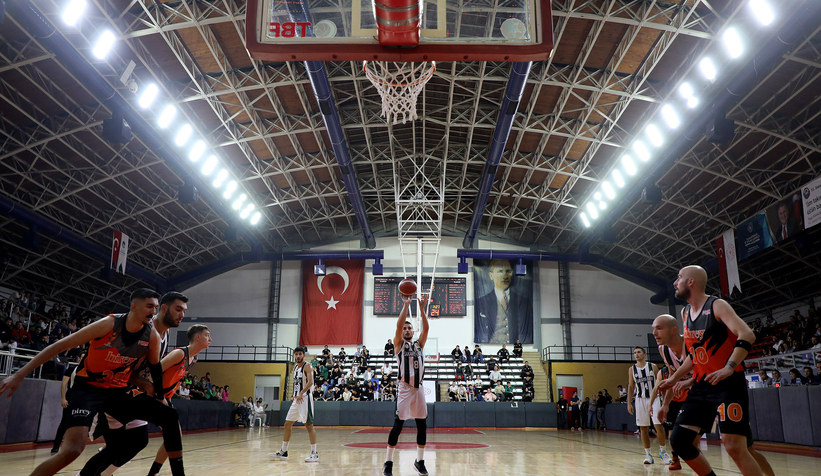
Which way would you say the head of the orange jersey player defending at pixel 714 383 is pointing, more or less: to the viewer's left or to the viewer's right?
to the viewer's left

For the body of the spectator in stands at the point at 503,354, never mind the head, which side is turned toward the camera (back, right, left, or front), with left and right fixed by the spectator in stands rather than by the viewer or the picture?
front

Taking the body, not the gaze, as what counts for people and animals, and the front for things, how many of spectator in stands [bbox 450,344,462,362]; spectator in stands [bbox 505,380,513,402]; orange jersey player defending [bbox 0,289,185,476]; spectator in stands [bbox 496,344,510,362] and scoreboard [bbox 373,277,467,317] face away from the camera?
0

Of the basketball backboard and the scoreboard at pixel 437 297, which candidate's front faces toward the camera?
the scoreboard

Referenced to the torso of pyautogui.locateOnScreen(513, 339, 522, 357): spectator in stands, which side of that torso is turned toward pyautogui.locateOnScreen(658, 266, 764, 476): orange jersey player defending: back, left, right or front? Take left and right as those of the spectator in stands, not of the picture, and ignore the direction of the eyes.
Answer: front

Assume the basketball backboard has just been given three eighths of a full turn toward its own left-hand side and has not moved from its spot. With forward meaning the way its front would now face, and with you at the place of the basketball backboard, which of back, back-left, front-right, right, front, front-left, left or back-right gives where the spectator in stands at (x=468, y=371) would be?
back-right

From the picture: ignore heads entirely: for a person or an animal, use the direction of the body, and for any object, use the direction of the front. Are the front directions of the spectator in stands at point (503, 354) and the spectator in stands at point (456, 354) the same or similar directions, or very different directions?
same or similar directions

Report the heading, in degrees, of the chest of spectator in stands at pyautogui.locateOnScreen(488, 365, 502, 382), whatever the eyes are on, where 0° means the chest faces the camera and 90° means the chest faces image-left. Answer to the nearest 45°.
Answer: approximately 0°

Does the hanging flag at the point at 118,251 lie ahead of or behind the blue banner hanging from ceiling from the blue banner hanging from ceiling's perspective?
ahead

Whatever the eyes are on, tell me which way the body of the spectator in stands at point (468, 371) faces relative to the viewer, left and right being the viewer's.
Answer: facing the viewer

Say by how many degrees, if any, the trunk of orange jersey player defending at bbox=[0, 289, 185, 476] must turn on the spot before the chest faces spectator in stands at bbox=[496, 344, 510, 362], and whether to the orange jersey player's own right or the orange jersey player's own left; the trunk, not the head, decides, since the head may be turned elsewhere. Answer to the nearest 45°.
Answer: approximately 90° to the orange jersey player's own left

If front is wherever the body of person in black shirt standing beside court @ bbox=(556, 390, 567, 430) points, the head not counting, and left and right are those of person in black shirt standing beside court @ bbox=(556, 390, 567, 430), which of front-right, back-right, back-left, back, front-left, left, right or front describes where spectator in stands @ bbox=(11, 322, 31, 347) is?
front
